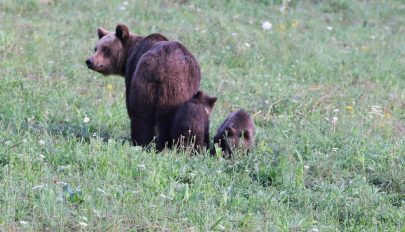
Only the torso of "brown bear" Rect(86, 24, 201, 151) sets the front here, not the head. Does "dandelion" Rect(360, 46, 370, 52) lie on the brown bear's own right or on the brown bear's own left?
on the brown bear's own right

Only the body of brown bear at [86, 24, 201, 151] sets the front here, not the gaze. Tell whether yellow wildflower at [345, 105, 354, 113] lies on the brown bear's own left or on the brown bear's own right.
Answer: on the brown bear's own right

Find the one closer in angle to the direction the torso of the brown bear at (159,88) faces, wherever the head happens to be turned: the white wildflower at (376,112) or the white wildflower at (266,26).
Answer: the white wildflower at (266,26)

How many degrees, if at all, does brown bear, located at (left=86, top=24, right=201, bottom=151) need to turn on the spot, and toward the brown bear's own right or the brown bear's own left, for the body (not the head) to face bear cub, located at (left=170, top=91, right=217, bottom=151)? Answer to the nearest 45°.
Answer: approximately 180°

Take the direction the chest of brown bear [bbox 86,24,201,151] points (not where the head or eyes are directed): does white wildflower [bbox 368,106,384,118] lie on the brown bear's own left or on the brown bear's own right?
on the brown bear's own right

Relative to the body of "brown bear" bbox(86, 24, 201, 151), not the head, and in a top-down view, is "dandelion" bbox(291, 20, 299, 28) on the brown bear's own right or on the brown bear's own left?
on the brown bear's own right

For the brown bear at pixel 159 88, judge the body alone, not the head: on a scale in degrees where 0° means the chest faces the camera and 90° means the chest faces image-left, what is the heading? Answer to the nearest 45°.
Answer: approximately 135°
